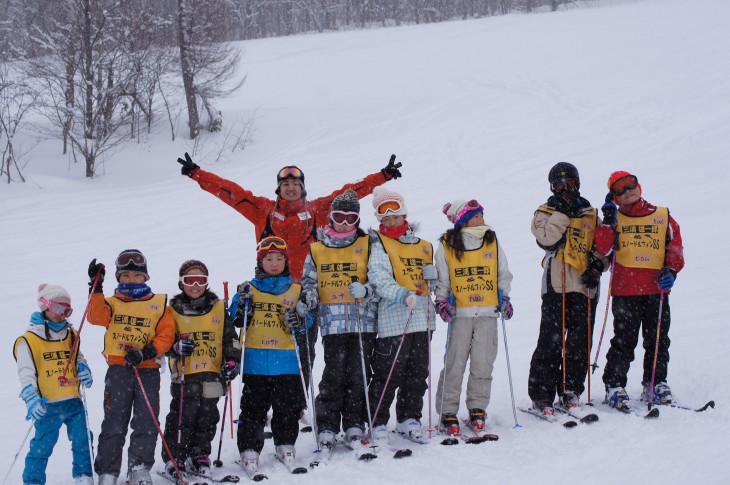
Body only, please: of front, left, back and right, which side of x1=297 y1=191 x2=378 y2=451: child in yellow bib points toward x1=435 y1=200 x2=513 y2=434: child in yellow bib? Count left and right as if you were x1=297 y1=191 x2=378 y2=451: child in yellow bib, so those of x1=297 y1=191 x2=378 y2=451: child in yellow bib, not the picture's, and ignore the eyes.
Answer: left

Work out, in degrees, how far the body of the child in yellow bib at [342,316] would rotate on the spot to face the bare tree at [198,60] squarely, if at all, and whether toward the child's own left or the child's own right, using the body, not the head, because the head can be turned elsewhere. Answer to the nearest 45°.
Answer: approximately 180°

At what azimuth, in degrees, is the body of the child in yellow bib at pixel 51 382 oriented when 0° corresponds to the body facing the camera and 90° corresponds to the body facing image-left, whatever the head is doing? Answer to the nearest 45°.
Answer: approximately 315°

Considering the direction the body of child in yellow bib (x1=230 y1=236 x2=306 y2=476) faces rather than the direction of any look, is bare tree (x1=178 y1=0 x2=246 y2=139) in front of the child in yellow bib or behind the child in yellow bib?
behind

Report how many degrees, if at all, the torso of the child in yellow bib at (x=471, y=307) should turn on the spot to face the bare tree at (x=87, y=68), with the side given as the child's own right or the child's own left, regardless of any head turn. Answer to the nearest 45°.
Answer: approximately 135° to the child's own right

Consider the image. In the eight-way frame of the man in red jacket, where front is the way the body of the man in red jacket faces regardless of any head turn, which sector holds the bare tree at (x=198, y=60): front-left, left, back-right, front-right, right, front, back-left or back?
back
